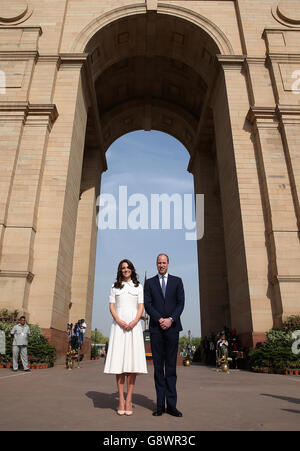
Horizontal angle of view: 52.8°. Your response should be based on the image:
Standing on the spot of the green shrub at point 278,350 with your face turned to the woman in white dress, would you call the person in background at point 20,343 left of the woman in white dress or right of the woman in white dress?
right

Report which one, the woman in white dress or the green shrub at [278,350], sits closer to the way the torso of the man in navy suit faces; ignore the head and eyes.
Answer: the woman in white dress

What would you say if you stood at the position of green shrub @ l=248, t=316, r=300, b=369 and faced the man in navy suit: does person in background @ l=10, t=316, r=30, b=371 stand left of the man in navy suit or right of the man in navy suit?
right
